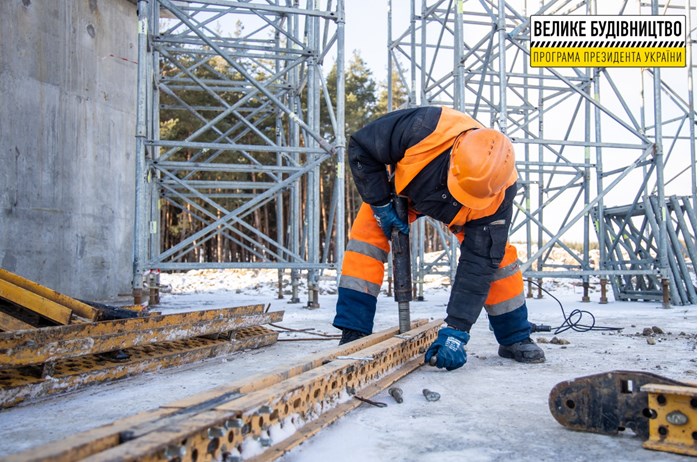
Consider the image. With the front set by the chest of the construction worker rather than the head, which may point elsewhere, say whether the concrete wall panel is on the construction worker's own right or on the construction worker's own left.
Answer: on the construction worker's own right

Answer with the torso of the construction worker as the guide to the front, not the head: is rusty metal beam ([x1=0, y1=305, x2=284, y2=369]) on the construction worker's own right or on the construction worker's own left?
on the construction worker's own right

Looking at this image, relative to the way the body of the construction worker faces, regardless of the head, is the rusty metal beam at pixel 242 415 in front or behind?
in front

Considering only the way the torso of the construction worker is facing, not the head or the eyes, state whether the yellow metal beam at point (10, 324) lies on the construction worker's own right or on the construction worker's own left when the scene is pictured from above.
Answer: on the construction worker's own right

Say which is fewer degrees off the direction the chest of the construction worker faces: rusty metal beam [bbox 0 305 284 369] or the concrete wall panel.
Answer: the rusty metal beam

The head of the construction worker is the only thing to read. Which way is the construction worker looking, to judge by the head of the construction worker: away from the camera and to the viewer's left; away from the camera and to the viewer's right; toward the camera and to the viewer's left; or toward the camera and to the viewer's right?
toward the camera and to the viewer's left
